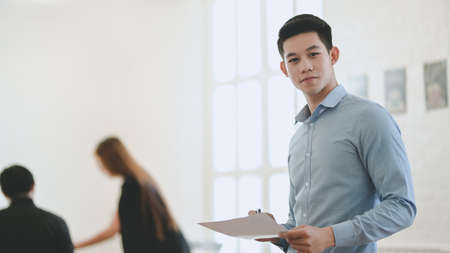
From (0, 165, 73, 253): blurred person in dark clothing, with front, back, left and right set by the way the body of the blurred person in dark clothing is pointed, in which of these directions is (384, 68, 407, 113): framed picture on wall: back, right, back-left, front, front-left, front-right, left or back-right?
right

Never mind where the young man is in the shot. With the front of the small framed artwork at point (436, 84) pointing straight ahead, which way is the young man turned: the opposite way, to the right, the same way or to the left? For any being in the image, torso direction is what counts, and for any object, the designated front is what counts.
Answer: the same way

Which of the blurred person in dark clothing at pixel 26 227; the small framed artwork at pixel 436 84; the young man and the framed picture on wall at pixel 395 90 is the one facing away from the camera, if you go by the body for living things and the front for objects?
the blurred person in dark clothing

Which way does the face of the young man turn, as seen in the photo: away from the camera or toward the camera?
toward the camera

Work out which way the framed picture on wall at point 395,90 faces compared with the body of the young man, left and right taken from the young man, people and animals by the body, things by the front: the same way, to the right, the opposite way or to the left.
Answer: the same way

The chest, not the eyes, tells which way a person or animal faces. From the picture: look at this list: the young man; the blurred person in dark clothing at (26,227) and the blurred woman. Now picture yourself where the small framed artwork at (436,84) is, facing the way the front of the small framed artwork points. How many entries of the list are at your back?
0

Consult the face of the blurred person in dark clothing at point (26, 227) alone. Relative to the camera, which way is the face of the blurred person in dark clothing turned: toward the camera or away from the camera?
away from the camera

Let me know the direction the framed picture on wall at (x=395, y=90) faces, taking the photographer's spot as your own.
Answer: facing the viewer and to the left of the viewer

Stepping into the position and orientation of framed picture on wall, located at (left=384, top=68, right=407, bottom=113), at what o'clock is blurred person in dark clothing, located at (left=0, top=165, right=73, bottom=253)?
The blurred person in dark clothing is roughly at 12 o'clock from the framed picture on wall.

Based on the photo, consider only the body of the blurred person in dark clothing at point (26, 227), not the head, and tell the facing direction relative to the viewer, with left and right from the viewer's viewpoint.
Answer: facing away from the viewer

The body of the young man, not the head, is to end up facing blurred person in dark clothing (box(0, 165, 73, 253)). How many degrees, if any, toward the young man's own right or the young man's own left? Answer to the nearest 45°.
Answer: approximately 90° to the young man's own right

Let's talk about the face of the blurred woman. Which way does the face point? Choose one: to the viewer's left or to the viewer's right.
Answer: to the viewer's left

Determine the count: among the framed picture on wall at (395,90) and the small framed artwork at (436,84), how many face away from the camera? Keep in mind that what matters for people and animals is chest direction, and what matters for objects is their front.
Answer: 0

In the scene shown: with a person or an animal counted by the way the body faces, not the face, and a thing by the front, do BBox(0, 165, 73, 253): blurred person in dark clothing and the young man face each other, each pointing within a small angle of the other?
no

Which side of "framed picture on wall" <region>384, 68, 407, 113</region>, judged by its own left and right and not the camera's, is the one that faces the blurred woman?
front

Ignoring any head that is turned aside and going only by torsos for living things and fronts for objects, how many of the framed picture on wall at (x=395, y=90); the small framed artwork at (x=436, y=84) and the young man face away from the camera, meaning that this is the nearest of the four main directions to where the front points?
0

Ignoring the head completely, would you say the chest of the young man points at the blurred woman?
no

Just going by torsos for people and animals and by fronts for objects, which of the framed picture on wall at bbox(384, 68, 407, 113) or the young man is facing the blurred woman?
the framed picture on wall
